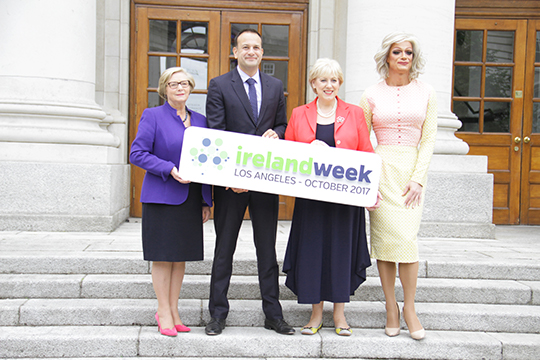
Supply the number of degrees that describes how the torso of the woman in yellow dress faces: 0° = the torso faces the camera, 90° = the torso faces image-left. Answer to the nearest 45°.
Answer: approximately 0°

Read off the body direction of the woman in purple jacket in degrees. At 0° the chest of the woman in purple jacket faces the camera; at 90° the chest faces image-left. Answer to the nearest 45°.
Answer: approximately 315°

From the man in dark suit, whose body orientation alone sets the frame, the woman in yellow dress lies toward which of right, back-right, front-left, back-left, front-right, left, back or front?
left

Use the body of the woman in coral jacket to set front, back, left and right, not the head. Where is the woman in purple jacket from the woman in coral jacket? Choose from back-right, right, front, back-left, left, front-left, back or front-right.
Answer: right
